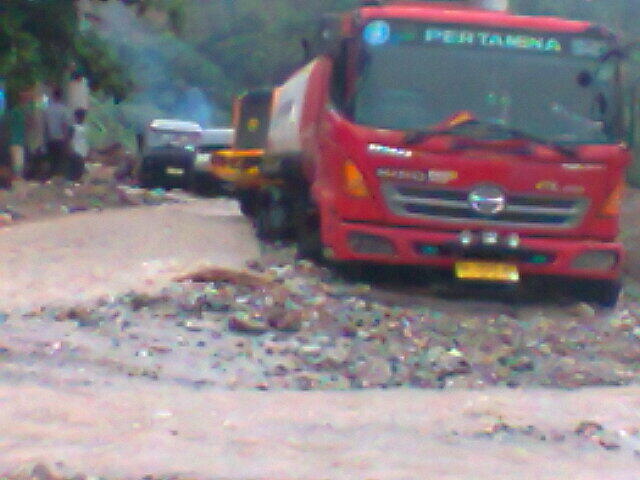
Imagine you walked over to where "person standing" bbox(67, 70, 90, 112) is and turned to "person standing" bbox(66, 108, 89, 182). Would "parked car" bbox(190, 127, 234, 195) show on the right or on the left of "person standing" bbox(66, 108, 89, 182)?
left

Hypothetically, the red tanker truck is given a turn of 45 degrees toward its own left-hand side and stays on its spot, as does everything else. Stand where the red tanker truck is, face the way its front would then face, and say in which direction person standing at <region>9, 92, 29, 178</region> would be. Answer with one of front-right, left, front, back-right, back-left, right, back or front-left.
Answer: back

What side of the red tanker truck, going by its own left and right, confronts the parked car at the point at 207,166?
back

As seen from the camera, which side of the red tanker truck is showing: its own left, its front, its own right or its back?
front

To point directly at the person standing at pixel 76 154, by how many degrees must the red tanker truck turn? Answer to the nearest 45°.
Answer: approximately 135° to its right
